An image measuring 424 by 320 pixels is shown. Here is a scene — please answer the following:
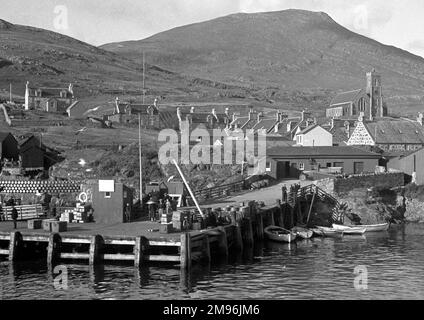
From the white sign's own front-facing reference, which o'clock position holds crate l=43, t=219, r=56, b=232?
The crate is roughly at 2 o'clock from the white sign.

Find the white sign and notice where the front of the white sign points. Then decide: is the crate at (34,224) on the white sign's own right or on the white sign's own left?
on the white sign's own right

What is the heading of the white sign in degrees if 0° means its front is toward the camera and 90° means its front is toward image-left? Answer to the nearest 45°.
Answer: approximately 0°
